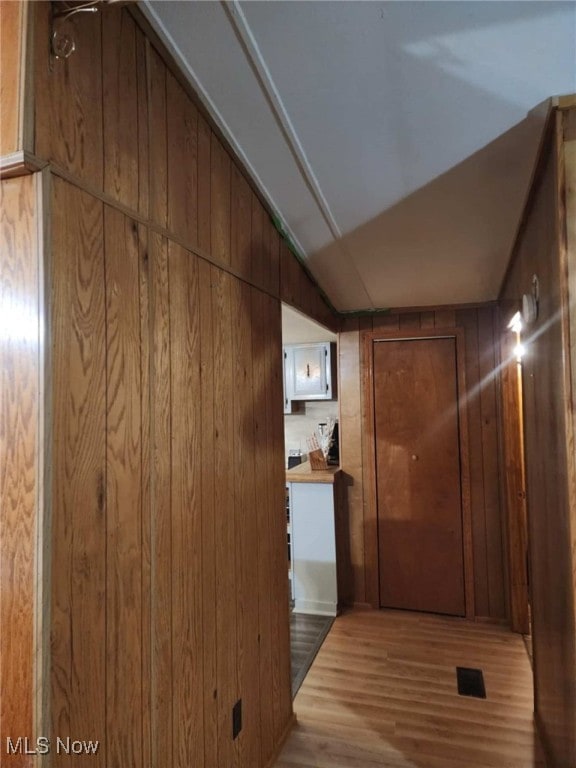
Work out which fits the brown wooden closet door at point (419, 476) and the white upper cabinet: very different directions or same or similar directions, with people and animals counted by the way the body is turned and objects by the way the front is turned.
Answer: same or similar directions

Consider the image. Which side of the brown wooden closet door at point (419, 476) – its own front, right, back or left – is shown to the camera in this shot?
front

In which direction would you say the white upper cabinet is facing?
toward the camera

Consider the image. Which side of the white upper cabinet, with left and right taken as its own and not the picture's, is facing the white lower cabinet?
front

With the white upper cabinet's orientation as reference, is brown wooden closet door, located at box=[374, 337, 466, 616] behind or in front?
in front

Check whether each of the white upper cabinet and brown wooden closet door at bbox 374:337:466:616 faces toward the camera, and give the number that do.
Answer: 2
